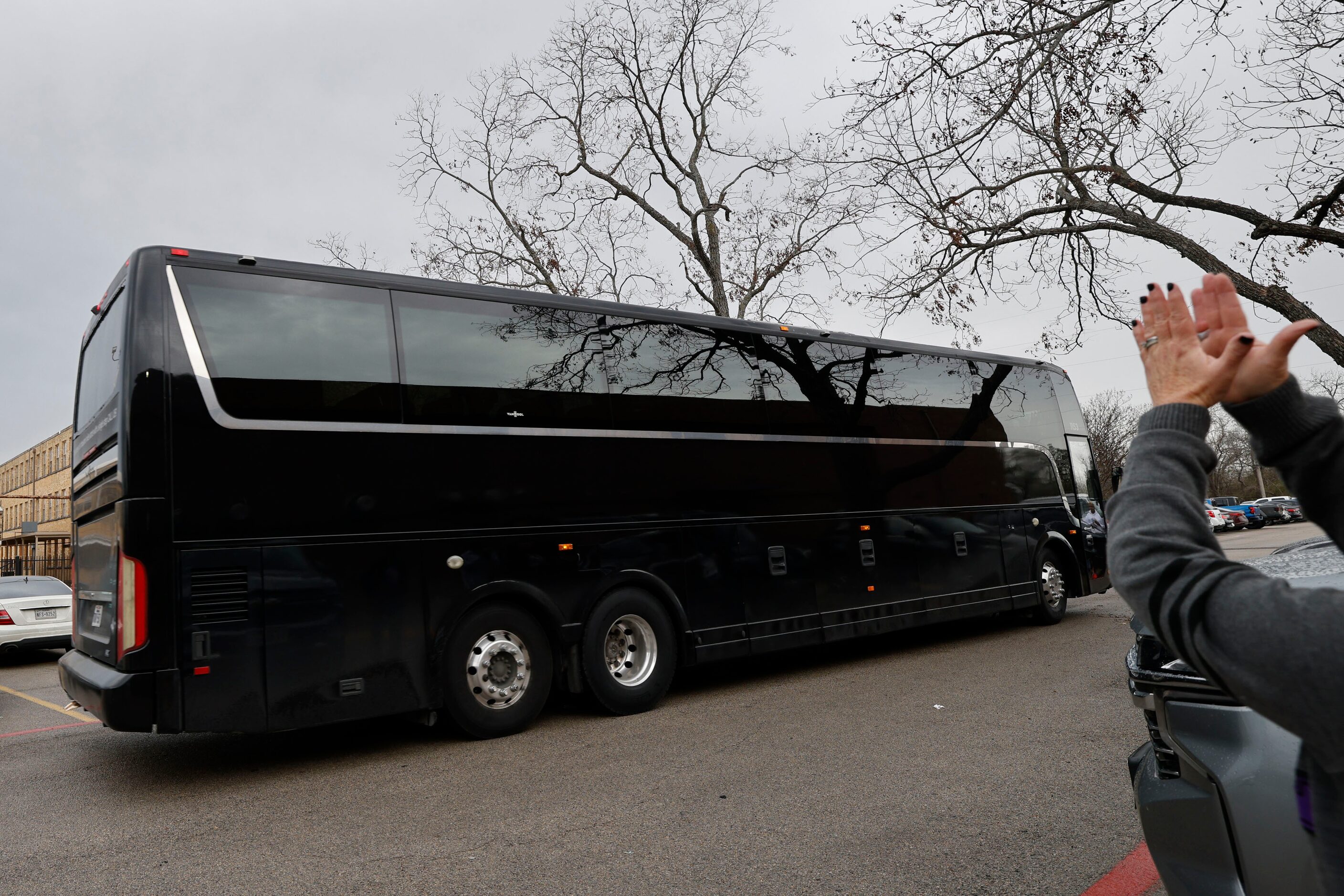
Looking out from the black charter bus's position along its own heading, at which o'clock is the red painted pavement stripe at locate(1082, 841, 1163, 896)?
The red painted pavement stripe is roughly at 3 o'clock from the black charter bus.

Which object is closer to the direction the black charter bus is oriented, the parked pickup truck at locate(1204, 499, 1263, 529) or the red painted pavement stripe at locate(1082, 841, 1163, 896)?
the parked pickup truck

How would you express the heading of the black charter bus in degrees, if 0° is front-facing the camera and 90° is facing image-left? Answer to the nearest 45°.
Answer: approximately 225°

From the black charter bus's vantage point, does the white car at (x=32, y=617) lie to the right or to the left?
on its left

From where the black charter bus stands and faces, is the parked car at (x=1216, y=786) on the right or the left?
on its right
